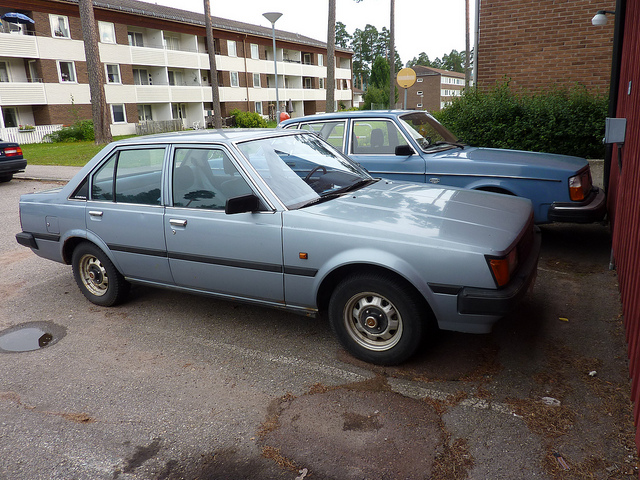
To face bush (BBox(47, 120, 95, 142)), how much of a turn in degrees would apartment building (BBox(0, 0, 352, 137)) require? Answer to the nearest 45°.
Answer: approximately 90° to its right

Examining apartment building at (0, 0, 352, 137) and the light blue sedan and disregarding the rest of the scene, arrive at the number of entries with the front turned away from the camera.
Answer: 0

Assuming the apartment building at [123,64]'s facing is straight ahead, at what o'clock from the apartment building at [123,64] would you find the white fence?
The white fence is roughly at 3 o'clock from the apartment building.

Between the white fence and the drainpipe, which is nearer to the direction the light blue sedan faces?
the drainpipe

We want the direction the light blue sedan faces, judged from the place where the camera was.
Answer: facing the viewer and to the right of the viewer

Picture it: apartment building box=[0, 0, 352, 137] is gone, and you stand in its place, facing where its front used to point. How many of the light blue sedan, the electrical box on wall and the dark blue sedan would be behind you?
0

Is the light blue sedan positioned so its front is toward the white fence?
no

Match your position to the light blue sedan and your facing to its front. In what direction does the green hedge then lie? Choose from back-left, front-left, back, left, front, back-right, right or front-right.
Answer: left

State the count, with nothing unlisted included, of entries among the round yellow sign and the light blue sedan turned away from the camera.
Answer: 0

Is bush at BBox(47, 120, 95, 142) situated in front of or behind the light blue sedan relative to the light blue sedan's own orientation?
behind

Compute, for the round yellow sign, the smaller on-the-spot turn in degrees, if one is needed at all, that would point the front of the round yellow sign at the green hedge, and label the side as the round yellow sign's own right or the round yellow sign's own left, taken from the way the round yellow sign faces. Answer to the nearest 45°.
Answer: approximately 45° to the round yellow sign's own left

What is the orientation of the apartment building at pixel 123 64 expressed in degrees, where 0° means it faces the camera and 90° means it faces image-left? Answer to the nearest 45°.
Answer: approximately 315°

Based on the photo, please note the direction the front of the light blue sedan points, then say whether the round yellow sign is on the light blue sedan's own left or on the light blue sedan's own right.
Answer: on the light blue sedan's own left

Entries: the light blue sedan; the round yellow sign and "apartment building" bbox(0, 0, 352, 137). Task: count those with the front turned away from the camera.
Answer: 0

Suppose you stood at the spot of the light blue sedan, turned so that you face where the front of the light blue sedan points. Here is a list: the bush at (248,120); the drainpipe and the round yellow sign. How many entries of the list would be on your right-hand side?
0

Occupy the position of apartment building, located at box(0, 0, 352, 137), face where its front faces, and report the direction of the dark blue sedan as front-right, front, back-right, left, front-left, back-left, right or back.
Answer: front-right

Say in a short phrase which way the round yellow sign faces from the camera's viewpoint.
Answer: facing the viewer

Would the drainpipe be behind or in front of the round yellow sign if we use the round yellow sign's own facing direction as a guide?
in front
